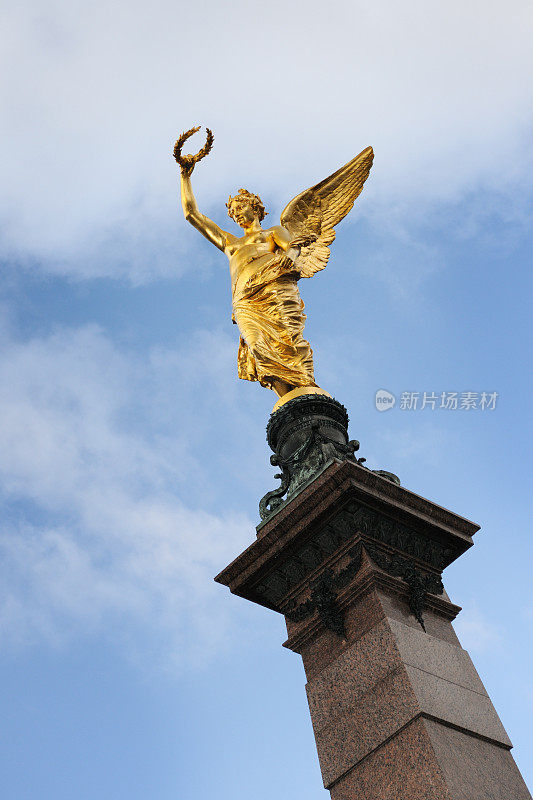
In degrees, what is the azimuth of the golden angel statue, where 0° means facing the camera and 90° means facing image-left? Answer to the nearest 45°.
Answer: approximately 45°
